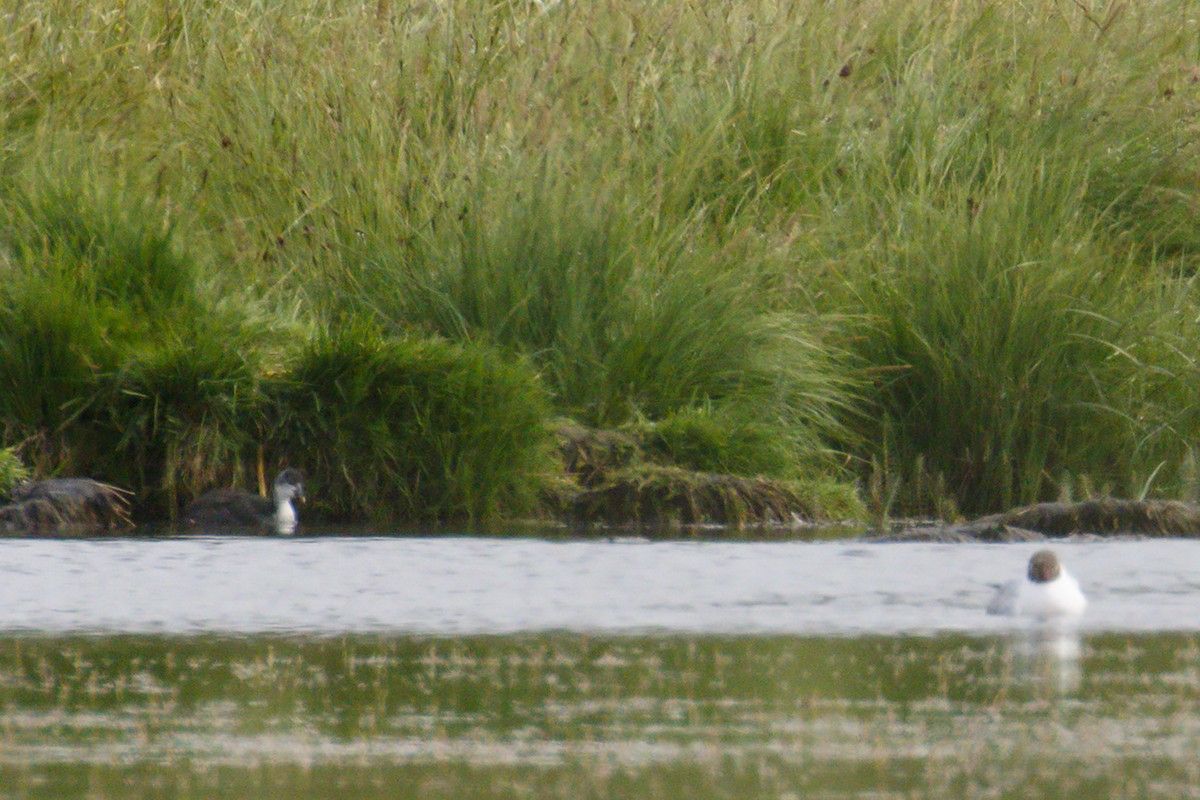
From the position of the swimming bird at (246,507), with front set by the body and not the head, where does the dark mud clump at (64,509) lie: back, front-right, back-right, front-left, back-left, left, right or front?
back

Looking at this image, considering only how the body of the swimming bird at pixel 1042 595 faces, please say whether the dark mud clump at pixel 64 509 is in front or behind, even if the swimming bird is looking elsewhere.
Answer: behind

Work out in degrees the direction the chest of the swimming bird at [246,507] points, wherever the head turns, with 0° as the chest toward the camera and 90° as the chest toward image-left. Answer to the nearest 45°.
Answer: approximately 270°

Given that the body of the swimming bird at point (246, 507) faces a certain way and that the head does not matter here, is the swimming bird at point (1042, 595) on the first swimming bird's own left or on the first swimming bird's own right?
on the first swimming bird's own right

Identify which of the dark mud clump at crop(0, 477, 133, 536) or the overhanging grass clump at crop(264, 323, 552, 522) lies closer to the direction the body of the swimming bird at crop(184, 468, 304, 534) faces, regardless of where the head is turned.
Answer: the overhanging grass clump

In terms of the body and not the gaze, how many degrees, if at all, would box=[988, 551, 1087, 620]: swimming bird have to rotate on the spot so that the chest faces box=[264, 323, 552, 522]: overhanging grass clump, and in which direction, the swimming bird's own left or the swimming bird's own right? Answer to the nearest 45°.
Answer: approximately 180°

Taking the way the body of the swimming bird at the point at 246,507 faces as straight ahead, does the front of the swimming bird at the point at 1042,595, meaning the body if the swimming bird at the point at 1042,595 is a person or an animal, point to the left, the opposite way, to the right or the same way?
to the right

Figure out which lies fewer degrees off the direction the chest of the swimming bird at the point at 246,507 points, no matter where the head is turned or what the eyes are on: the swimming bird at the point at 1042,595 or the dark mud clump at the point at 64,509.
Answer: the swimming bird
